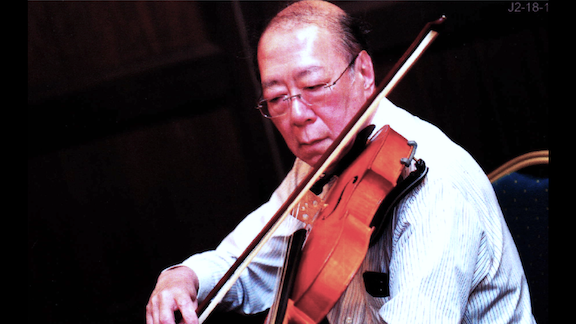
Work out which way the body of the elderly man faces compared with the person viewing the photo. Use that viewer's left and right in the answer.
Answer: facing the viewer and to the left of the viewer

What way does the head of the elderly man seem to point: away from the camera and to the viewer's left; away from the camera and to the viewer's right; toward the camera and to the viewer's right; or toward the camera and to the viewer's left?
toward the camera and to the viewer's left
